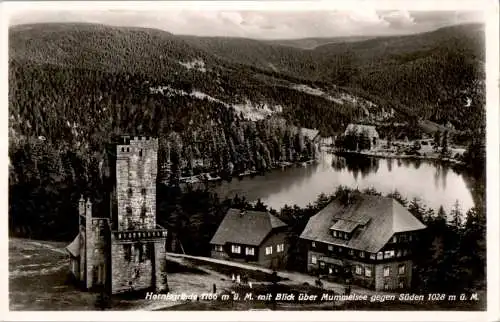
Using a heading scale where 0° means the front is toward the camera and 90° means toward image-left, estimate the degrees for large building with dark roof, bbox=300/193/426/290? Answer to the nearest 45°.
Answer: approximately 45°
